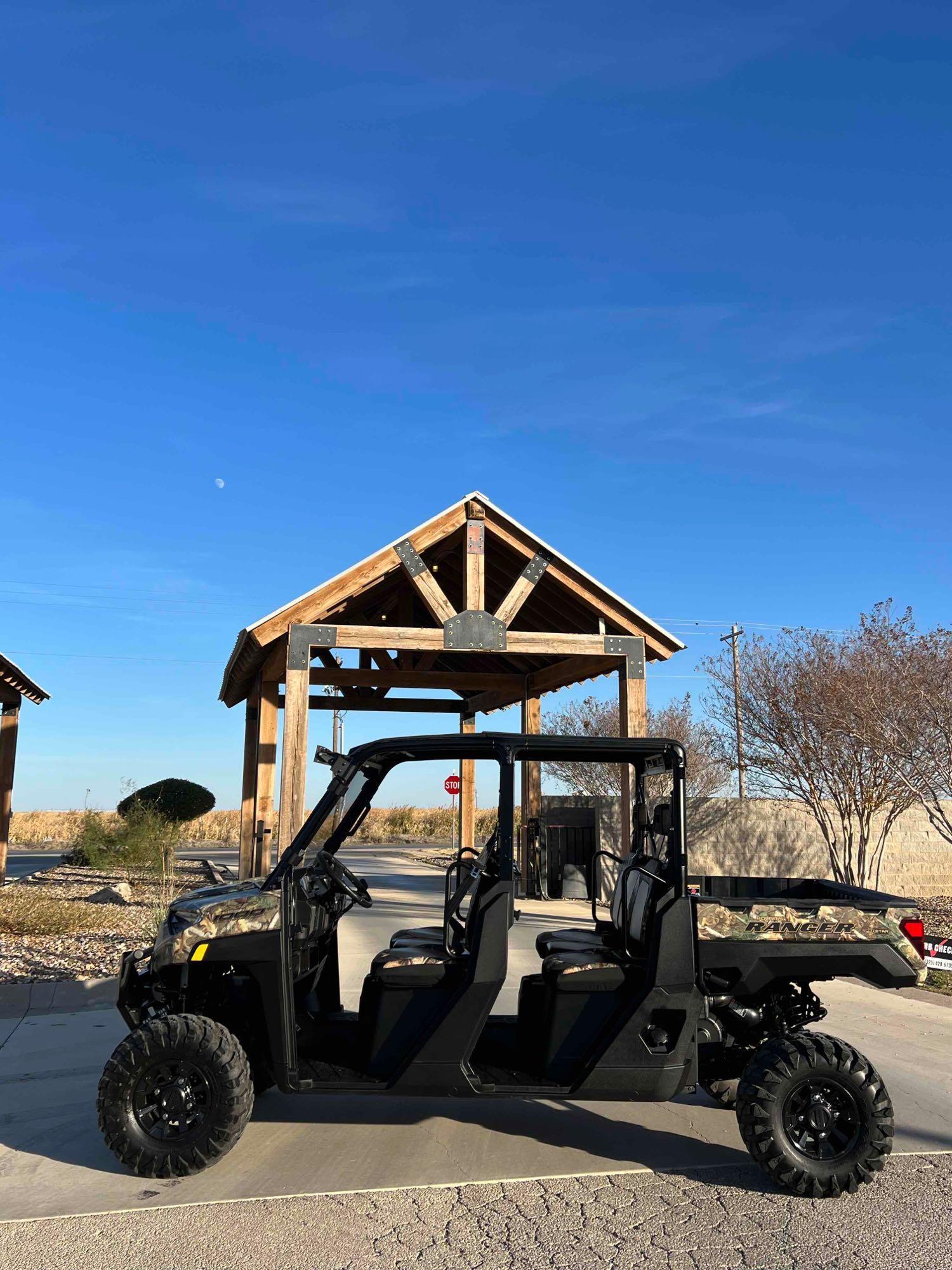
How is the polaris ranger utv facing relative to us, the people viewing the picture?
facing to the left of the viewer

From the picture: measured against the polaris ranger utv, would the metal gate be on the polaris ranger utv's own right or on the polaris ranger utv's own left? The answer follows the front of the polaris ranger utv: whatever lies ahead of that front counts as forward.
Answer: on the polaris ranger utv's own right

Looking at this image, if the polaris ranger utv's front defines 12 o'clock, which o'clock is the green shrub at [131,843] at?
The green shrub is roughly at 2 o'clock from the polaris ranger utv.

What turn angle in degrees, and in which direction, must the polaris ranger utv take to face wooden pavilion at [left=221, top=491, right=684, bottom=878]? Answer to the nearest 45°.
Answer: approximately 90° to its right

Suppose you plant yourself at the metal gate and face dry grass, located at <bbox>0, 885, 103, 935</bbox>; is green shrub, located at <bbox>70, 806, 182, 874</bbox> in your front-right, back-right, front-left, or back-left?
front-right

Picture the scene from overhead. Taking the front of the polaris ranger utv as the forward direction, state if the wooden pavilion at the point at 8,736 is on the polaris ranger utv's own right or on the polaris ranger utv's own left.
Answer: on the polaris ranger utv's own right

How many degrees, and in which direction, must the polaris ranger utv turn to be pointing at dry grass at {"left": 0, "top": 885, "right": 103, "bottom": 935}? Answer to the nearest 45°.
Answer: approximately 45° to its right

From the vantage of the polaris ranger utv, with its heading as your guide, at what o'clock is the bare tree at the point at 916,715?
The bare tree is roughly at 4 o'clock from the polaris ranger utv.

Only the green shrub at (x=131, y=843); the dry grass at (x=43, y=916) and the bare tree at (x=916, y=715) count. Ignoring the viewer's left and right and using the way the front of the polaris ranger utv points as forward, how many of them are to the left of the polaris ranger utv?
0

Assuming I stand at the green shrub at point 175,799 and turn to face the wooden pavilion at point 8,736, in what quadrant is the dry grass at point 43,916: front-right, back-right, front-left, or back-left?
front-left

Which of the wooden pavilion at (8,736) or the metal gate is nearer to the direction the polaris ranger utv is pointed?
the wooden pavilion

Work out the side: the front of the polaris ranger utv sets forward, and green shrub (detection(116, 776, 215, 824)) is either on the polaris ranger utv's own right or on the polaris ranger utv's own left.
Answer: on the polaris ranger utv's own right
